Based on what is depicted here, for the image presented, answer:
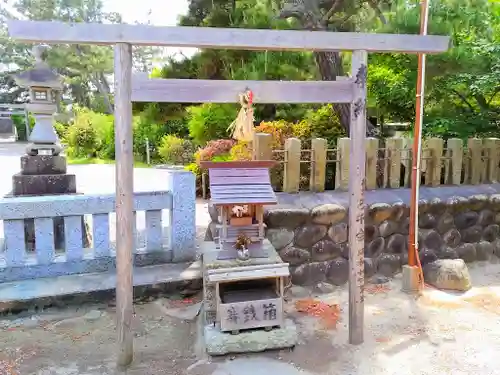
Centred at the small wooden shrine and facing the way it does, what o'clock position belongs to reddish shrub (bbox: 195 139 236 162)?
The reddish shrub is roughly at 6 o'clock from the small wooden shrine.

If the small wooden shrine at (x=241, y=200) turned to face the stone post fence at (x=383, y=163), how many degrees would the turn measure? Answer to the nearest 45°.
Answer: approximately 135° to its left

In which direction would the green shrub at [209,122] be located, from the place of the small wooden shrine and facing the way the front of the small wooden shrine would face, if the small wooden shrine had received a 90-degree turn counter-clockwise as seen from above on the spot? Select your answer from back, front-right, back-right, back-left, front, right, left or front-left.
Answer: left

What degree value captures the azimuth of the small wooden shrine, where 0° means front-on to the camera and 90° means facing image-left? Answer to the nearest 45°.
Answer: approximately 0°

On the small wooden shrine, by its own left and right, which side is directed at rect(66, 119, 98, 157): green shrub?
back

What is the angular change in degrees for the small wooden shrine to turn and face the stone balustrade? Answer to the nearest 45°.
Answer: approximately 135° to its right
